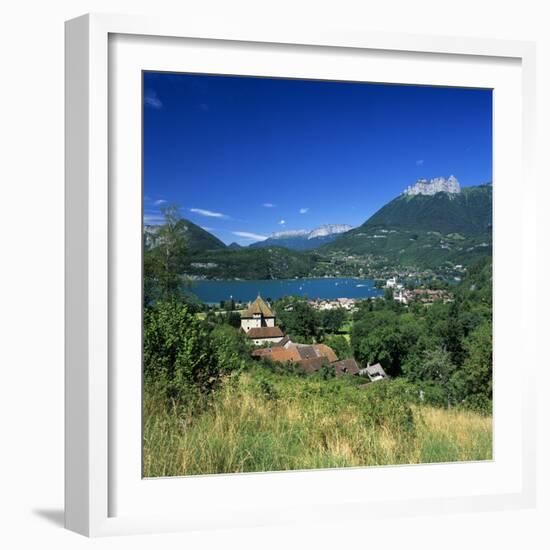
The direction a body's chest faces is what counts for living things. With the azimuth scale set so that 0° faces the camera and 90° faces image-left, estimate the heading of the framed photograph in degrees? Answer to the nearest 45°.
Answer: approximately 315°
